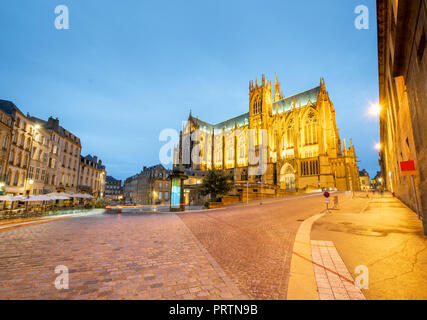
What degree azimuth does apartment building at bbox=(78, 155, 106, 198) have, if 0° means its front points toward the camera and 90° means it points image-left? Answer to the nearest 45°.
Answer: approximately 315°

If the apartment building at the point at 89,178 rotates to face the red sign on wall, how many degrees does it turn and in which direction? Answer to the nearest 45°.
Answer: approximately 45° to its right

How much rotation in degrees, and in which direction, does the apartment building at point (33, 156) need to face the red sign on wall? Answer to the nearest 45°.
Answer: approximately 45° to its right

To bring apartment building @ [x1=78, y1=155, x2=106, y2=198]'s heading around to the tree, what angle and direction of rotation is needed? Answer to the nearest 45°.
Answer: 0° — it already faces it

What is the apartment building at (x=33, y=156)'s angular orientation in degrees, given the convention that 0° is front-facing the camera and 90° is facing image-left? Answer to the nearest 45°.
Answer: approximately 315°
